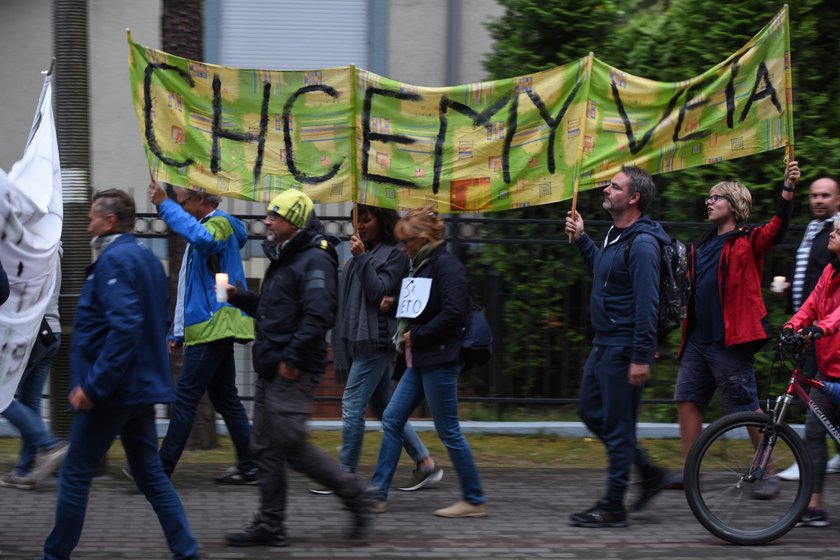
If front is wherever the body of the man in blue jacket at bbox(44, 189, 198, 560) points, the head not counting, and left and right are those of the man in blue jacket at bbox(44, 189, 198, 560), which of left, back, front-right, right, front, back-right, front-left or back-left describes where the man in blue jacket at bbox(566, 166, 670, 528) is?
back

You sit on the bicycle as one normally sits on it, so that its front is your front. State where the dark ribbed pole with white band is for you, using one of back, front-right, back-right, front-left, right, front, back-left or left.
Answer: front

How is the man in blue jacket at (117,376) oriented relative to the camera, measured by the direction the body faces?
to the viewer's left

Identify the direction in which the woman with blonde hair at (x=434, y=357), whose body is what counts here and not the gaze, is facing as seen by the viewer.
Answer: to the viewer's left

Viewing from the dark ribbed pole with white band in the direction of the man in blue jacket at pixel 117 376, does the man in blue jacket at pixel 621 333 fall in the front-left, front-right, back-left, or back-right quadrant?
front-left

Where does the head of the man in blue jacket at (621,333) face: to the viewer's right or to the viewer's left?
to the viewer's left

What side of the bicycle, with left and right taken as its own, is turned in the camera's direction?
left

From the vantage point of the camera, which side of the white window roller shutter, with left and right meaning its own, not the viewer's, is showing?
front

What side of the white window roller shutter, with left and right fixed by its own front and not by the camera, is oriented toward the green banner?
front

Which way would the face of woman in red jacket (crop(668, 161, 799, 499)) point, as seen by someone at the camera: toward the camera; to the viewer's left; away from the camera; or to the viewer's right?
to the viewer's left

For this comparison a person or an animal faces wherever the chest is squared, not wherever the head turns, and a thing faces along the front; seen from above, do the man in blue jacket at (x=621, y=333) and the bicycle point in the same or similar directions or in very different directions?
same or similar directions

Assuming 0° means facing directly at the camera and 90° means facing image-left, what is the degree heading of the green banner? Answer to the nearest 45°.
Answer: approximately 0°

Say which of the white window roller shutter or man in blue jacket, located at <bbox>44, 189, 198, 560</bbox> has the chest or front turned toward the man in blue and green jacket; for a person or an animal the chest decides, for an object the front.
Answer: the white window roller shutter

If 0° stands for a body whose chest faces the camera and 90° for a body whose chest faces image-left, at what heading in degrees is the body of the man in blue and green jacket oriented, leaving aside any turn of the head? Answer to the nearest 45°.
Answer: approximately 90°

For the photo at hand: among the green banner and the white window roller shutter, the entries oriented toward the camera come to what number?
2

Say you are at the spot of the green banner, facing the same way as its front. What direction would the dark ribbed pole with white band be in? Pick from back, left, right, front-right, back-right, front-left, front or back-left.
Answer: right

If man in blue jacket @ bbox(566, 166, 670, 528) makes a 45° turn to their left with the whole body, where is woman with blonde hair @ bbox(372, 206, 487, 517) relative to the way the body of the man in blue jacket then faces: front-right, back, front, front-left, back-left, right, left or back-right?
front-right
